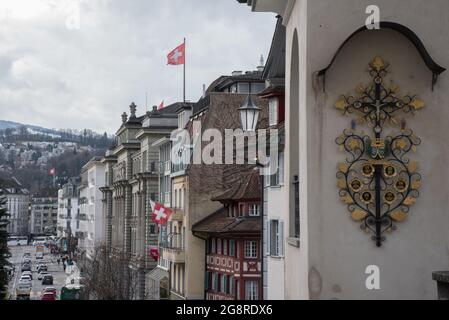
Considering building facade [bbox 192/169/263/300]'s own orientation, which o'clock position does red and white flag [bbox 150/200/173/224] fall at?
The red and white flag is roughly at 3 o'clock from the building facade.

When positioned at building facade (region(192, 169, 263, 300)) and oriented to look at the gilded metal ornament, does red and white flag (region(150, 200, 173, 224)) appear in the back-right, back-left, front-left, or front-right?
back-right

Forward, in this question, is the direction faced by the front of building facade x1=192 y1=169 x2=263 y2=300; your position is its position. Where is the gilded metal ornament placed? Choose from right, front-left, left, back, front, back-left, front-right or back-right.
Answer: front-left

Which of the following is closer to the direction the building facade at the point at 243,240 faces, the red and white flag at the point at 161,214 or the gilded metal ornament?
the gilded metal ornament

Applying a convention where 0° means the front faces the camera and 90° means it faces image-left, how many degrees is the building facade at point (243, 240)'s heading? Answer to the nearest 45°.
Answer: approximately 45°
